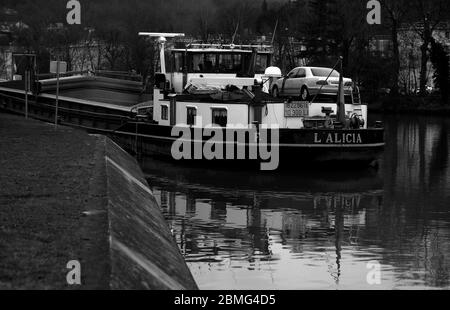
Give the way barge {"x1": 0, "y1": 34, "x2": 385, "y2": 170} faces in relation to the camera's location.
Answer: facing away from the viewer and to the left of the viewer
